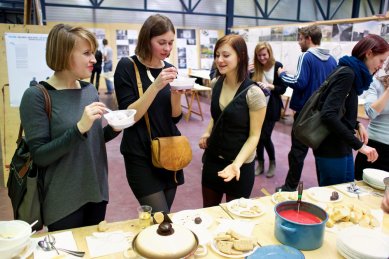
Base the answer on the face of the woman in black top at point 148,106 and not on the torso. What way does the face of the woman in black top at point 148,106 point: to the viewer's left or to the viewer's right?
to the viewer's right

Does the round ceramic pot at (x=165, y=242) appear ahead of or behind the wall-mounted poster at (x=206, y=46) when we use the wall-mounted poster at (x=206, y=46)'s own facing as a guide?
ahead

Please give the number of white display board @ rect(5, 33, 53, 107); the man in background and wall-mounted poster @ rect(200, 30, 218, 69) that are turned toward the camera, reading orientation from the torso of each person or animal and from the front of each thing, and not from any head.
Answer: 2

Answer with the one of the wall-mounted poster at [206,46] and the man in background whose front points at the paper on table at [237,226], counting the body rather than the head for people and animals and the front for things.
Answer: the wall-mounted poster

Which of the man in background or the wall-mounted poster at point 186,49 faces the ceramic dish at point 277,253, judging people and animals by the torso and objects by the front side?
the wall-mounted poster
